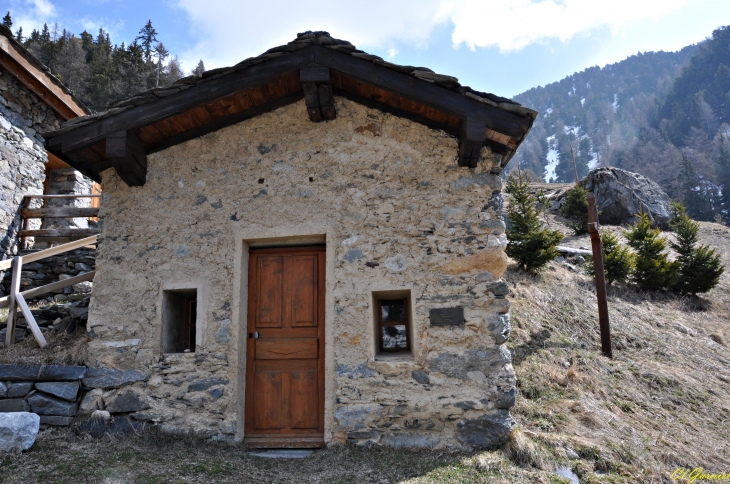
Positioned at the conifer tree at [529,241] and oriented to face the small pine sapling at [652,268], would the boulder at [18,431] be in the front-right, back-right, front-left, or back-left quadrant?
back-right

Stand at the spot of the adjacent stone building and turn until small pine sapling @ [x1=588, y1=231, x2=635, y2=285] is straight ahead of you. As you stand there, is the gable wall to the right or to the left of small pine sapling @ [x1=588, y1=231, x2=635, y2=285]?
right

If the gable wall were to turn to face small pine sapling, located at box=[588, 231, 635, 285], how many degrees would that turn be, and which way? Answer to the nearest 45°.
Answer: approximately 135° to its left

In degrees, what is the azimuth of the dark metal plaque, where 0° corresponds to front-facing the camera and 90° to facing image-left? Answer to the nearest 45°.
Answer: approximately 0°

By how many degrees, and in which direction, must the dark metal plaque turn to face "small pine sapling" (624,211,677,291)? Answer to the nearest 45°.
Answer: approximately 135° to its left

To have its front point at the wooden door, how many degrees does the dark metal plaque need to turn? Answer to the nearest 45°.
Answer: approximately 90° to its right

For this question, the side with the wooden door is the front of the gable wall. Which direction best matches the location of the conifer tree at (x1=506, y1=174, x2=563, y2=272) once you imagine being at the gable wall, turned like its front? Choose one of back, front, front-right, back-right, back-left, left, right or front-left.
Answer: back-left

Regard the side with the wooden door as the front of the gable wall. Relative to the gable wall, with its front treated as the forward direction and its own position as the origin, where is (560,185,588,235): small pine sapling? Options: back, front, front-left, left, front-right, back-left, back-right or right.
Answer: back-left

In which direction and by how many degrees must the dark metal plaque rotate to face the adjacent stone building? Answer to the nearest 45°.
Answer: approximately 90° to its right

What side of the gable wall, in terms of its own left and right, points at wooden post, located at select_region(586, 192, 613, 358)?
left
